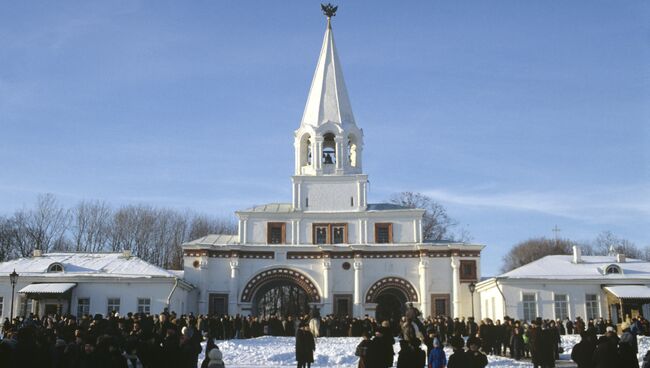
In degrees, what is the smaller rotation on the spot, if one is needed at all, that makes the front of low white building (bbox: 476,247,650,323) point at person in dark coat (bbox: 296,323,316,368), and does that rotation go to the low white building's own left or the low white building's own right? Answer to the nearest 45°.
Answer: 0° — it already faces them

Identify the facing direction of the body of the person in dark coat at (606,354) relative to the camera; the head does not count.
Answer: away from the camera

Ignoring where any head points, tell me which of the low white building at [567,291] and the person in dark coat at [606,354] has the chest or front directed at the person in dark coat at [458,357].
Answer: the low white building

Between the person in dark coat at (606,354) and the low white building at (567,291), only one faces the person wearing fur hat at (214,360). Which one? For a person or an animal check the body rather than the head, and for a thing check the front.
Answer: the low white building

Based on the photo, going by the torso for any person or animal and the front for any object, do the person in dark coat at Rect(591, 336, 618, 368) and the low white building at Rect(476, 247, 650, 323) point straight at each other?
yes

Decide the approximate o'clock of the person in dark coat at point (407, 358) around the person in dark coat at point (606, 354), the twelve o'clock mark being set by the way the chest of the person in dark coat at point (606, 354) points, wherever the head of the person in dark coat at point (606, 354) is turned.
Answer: the person in dark coat at point (407, 358) is roughly at 8 o'clock from the person in dark coat at point (606, 354).

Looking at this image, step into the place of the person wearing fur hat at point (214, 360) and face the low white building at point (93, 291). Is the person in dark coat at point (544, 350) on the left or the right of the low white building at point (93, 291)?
right

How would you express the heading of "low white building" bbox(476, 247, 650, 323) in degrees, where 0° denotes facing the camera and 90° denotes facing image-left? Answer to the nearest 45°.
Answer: approximately 0°

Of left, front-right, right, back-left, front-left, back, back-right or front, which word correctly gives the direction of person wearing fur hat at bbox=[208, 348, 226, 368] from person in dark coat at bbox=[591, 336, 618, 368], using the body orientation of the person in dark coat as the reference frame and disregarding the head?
back-left

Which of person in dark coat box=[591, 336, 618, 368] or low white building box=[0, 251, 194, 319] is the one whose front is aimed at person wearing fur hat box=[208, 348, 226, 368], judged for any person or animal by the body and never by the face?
the low white building

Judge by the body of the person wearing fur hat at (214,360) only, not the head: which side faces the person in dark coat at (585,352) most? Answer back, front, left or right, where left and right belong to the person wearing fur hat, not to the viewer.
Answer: right

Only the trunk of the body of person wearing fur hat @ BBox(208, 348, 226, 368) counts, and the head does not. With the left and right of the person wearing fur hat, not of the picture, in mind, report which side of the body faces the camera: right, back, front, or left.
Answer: back

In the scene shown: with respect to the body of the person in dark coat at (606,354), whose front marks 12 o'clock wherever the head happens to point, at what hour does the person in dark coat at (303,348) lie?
the person in dark coat at (303,348) is roughly at 10 o'clock from the person in dark coat at (606,354).

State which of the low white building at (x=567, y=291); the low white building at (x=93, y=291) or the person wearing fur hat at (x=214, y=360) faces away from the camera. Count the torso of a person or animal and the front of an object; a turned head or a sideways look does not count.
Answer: the person wearing fur hat

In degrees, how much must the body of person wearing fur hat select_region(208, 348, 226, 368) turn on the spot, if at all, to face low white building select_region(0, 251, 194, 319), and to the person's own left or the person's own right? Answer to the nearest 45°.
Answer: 0° — they already face it
